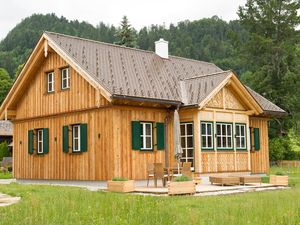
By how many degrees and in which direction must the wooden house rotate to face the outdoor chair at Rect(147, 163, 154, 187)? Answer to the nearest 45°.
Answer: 0° — it already faces it

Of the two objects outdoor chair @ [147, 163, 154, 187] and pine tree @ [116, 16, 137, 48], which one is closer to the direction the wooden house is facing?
the outdoor chair

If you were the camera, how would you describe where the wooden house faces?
facing the viewer and to the right of the viewer

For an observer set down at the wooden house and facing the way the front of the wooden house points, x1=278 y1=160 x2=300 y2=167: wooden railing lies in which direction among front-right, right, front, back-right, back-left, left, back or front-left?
left

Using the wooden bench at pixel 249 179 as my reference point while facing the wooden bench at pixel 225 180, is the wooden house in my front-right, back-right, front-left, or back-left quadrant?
front-right

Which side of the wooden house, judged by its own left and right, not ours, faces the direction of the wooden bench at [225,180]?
front

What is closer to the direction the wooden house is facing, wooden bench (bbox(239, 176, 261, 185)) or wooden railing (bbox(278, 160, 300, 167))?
the wooden bench

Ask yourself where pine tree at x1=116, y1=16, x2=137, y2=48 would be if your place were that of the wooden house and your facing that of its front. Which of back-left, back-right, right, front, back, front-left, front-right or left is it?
back-left

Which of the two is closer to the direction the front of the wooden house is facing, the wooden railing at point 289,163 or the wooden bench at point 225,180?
the wooden bench

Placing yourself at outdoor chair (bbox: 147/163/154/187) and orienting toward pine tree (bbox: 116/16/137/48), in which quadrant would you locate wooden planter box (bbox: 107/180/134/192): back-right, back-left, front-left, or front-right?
back-left
